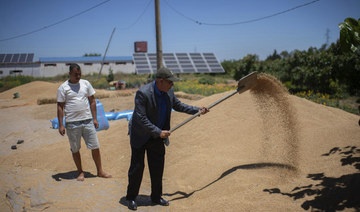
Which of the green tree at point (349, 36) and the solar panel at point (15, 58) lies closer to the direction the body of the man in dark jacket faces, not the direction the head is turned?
the green tree

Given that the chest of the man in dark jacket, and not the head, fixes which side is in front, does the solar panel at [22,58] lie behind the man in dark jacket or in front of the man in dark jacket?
behind

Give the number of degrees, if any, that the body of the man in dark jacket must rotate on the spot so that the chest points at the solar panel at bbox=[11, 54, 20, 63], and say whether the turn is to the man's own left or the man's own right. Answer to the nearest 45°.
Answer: approximately 180°

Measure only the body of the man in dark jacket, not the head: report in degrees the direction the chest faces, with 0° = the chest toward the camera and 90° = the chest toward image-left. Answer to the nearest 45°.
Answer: approximately 315°

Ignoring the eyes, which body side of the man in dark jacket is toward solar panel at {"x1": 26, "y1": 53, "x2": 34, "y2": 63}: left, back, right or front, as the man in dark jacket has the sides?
back

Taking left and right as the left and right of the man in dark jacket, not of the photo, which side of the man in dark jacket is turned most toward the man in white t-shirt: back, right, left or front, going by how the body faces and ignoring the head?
back

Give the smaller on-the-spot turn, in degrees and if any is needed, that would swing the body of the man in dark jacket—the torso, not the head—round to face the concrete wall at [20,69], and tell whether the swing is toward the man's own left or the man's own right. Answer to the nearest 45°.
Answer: approximately 180°

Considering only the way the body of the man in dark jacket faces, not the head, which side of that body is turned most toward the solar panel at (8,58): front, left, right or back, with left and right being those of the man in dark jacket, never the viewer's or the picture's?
back

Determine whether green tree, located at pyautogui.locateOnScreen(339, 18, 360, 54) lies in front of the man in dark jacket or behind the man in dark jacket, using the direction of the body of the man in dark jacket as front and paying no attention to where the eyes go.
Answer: in front
